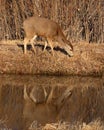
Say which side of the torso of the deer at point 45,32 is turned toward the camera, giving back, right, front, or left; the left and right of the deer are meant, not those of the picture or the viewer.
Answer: right
